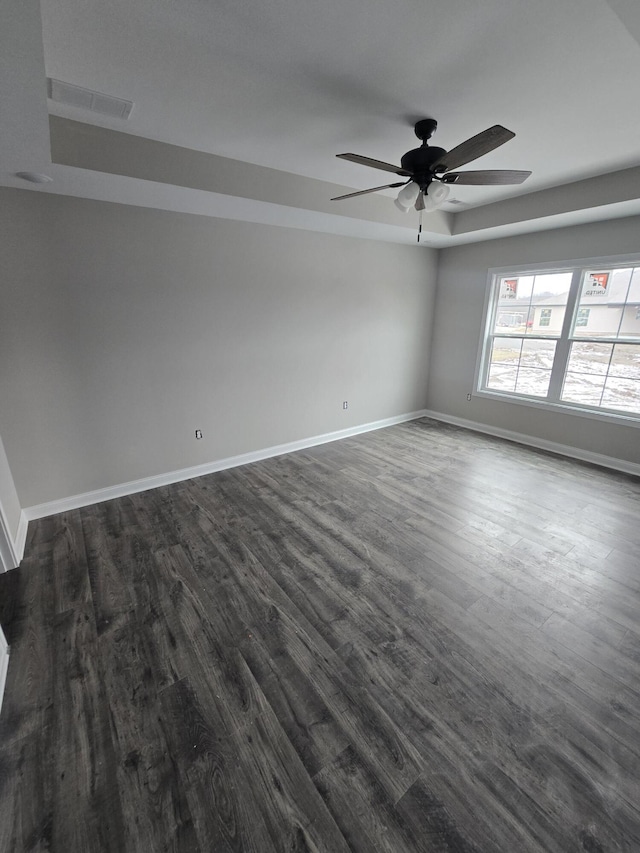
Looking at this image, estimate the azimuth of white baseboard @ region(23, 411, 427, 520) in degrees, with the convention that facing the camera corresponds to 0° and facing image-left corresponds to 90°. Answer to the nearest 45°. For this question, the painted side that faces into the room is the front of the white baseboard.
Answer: approximately 315°

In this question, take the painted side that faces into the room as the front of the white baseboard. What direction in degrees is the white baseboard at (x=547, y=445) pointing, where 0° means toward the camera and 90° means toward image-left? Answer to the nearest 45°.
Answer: approximately 45°

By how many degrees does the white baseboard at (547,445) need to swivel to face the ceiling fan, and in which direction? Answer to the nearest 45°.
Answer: approximately 45° to its left

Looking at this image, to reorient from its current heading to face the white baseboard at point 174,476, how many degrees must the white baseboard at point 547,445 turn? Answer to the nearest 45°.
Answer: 0° — it already faces it
